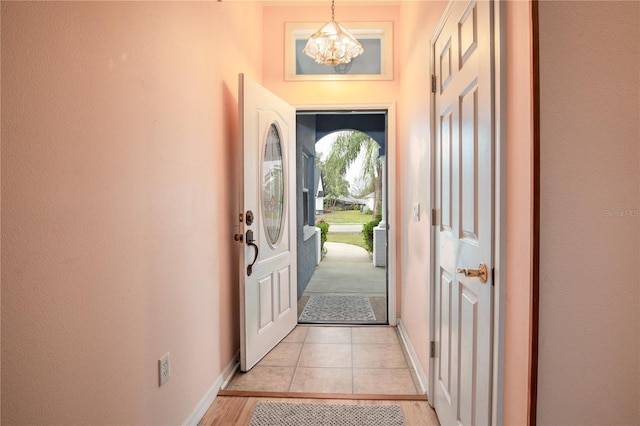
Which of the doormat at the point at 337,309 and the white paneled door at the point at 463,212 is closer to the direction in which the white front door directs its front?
the white paneled door

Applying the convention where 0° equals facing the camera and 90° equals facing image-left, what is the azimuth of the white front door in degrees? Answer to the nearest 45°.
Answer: approximately 315°

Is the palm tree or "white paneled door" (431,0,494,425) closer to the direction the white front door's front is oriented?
the white paneled door

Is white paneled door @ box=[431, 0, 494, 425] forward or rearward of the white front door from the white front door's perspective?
forward

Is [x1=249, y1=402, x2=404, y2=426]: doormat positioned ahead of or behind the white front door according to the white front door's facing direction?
ahead

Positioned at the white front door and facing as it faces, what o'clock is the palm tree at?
The palm tree is roughly at 8 o'clock from the white front door.

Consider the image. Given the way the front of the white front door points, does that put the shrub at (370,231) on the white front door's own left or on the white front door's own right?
on the white front door's own left

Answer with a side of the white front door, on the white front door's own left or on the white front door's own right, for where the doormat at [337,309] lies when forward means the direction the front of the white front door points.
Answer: on the white front door's own left
